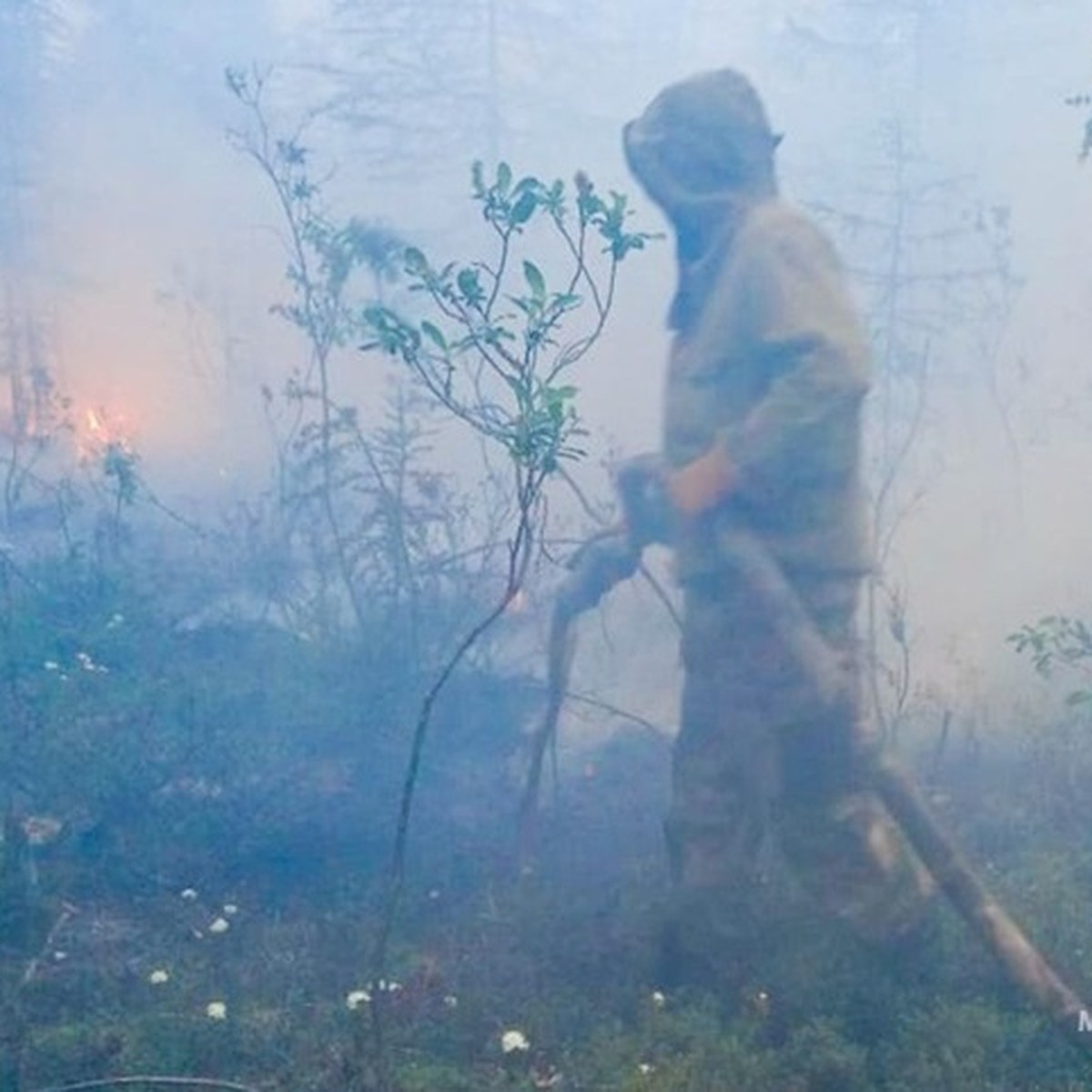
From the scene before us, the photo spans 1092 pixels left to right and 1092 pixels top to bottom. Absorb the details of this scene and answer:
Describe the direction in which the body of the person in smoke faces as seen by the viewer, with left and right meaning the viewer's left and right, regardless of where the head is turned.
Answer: facing to the left of the viewer

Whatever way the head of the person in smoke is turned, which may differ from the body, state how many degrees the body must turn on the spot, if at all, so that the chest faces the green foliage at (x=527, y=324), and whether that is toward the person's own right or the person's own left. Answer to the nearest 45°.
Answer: approximately 45° to the person's own left
